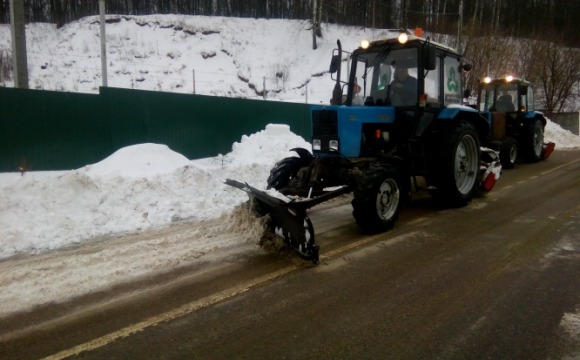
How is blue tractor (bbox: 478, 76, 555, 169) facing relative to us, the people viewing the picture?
facing the viewer and to the left of the viewer

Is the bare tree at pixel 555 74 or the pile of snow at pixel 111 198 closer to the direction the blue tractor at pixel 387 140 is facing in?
the pile of snow

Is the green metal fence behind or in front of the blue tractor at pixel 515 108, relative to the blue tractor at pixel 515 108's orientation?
in front

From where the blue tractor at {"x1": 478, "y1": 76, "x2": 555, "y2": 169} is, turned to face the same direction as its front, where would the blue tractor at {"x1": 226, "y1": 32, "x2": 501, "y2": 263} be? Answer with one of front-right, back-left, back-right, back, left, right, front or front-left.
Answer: front-left

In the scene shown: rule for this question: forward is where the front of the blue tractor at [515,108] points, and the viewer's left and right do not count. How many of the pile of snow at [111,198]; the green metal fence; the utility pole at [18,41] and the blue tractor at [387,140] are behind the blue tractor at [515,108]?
0

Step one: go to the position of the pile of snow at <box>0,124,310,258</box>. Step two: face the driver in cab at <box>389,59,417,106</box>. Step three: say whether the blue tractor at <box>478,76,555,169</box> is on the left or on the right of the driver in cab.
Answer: left

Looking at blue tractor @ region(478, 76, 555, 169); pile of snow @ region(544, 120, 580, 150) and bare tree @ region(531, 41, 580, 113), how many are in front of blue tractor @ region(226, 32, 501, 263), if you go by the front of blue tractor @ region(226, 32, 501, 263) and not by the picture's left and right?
0

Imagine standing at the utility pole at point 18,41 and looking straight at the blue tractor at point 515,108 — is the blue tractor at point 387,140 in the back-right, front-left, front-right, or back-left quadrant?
front-right

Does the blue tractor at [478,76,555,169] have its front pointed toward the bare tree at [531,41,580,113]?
no

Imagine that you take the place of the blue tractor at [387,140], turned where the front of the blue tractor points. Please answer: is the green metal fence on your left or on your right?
on your right

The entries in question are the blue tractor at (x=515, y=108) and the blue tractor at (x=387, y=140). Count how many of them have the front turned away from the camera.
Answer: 0

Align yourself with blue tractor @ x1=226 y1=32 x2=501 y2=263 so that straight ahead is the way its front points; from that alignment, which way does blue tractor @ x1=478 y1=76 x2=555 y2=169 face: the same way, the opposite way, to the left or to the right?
the same way

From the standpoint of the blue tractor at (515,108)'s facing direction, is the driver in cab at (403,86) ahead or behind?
ahead

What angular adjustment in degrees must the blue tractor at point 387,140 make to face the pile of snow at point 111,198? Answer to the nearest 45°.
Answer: approximately 45° to its right

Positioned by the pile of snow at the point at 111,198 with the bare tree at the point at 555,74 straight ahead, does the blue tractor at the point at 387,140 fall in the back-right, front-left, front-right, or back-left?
front-right

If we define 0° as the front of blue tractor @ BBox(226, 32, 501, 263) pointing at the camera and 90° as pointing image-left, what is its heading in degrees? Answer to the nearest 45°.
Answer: approximately 45°

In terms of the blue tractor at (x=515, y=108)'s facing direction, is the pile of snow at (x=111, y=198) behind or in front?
in front
